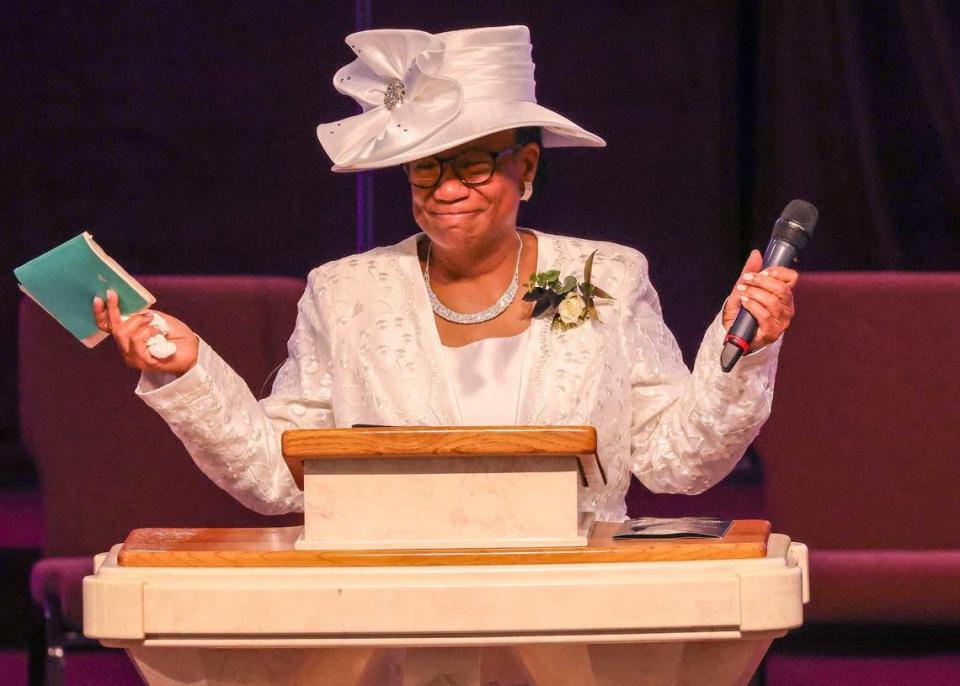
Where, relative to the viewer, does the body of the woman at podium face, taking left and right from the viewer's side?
facing the viewer

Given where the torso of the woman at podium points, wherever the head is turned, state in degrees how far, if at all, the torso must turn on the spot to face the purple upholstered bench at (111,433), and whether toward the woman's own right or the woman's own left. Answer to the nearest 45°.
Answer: approximately 135° to the woman's own right

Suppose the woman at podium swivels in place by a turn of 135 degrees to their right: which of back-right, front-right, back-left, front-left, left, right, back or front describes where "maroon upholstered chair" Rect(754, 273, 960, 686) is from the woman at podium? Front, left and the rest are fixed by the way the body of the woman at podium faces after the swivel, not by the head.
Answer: right

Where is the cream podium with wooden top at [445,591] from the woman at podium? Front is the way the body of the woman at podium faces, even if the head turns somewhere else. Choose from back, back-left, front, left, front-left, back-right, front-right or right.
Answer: front
